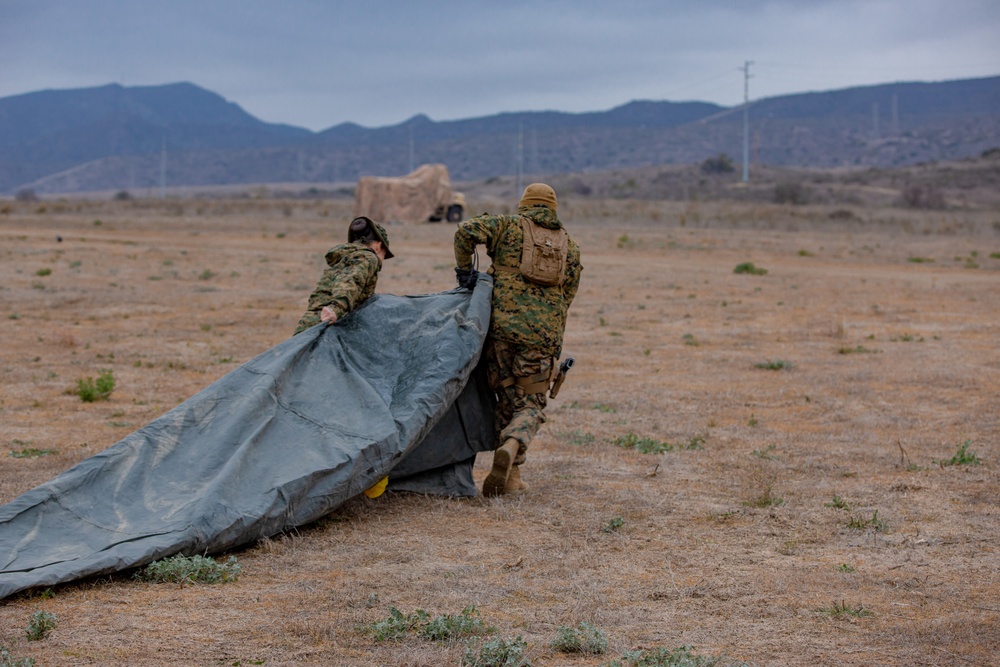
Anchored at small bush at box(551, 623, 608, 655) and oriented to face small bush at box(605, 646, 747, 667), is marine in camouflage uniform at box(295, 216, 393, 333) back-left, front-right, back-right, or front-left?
back-left

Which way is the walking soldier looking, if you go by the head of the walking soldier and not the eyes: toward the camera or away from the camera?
away from the camera
